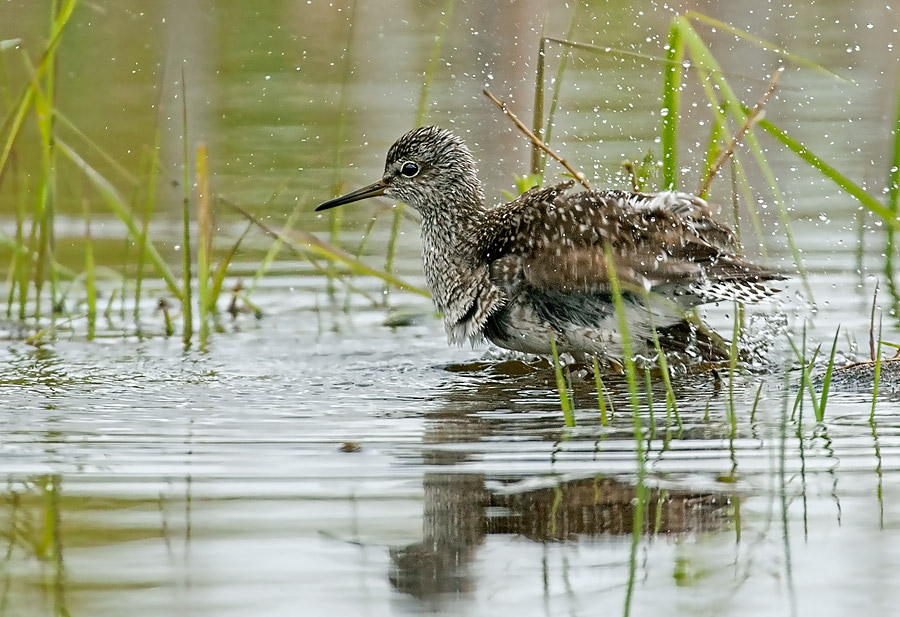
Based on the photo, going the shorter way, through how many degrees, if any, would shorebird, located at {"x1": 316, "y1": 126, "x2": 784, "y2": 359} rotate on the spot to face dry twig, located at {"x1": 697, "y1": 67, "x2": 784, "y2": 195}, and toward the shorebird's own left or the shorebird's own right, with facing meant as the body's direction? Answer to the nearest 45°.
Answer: approximately 180°

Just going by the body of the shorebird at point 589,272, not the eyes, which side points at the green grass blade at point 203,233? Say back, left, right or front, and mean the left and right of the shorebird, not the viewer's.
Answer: front

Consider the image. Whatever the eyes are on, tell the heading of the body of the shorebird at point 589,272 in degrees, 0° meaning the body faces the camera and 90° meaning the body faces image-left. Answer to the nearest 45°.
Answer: approximately 90°

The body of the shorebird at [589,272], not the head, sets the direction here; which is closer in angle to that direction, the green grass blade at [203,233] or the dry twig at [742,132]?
the green grass blade
